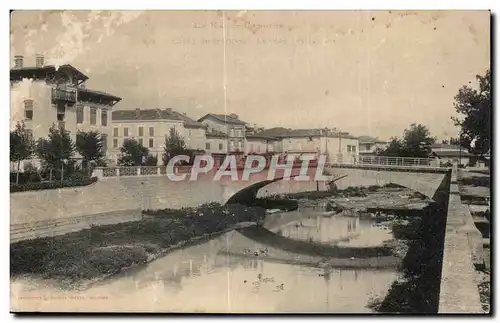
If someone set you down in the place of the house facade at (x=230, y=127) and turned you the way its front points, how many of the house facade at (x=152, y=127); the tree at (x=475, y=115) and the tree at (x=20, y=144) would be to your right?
2

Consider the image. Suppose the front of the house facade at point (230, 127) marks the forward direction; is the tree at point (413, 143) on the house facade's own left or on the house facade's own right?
on the house facade's own left

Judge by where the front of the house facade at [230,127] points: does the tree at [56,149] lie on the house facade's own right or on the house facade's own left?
on the house facade's own right

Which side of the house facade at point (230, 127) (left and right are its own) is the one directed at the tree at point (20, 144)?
right

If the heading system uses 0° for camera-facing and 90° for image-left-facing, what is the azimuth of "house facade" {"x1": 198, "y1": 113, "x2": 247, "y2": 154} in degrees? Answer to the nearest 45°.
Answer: approximately 0°
